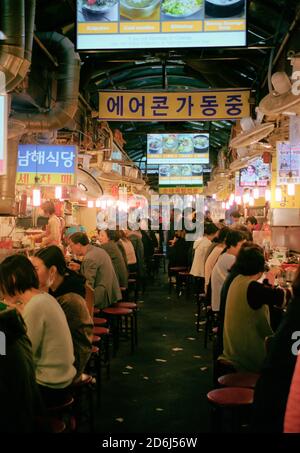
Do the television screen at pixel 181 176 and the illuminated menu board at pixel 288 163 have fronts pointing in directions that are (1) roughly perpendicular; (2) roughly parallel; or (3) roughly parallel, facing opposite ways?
roughly parallel

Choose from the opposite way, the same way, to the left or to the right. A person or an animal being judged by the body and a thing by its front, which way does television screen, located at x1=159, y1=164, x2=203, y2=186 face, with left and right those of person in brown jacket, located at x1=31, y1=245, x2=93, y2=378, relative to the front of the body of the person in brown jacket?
to the left

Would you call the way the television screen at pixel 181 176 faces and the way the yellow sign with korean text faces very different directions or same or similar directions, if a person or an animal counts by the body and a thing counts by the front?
same or similar directions

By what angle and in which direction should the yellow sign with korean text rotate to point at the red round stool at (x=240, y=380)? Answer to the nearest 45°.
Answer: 0° — it already faces it

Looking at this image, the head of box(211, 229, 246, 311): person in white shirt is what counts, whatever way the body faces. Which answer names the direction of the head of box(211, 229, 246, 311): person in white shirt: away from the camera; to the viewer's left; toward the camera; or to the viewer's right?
to the viewer's right

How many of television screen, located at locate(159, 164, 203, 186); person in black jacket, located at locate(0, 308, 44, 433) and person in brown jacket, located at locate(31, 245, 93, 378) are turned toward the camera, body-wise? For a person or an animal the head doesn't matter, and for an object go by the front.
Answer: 1

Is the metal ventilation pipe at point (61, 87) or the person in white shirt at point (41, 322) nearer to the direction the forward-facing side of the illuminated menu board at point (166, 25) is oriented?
the person in white shirt

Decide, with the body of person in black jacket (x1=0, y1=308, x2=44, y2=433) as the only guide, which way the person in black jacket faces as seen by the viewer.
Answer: to the viewer's left

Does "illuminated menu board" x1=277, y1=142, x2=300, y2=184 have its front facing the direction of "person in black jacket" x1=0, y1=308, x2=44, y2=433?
yes

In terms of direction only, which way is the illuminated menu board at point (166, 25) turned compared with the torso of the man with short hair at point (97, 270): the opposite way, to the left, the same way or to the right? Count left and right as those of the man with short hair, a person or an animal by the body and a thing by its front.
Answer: to the left

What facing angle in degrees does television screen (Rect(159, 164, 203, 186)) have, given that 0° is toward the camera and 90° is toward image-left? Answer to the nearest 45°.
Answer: approximately 0°

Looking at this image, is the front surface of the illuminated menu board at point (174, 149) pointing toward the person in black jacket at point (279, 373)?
yes

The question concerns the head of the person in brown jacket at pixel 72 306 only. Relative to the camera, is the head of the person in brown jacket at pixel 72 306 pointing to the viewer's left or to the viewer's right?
to the viewer's left

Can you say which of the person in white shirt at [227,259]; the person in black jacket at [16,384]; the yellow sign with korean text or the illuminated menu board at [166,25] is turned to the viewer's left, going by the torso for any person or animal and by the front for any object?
the person in black jacket

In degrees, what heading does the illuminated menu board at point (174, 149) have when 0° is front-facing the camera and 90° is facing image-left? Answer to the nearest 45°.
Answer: approximately 0°

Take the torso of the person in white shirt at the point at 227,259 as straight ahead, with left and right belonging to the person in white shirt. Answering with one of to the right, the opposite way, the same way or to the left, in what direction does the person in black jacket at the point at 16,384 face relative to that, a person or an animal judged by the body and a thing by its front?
the opposite way

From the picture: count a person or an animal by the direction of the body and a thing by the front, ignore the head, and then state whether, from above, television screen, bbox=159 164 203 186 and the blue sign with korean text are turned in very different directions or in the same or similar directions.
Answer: same or similar directions

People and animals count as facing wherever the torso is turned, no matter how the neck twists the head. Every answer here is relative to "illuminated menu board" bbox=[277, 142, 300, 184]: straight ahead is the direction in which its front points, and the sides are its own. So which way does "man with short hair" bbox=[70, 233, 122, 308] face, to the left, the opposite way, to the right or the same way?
to the right

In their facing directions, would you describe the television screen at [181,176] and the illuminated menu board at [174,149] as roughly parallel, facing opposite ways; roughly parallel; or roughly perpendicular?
roughly parallel

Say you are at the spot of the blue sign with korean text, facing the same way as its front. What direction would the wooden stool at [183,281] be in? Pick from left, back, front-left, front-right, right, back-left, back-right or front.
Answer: back-left

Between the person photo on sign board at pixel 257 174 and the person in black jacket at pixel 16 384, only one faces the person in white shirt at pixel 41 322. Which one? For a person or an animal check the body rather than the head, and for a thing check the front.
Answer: the person photo on sign board

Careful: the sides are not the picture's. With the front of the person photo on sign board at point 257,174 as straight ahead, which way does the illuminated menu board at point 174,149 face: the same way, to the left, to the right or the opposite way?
the same way

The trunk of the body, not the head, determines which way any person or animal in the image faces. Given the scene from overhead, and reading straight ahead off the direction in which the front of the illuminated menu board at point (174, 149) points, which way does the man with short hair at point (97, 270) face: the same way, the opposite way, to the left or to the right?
to the right
